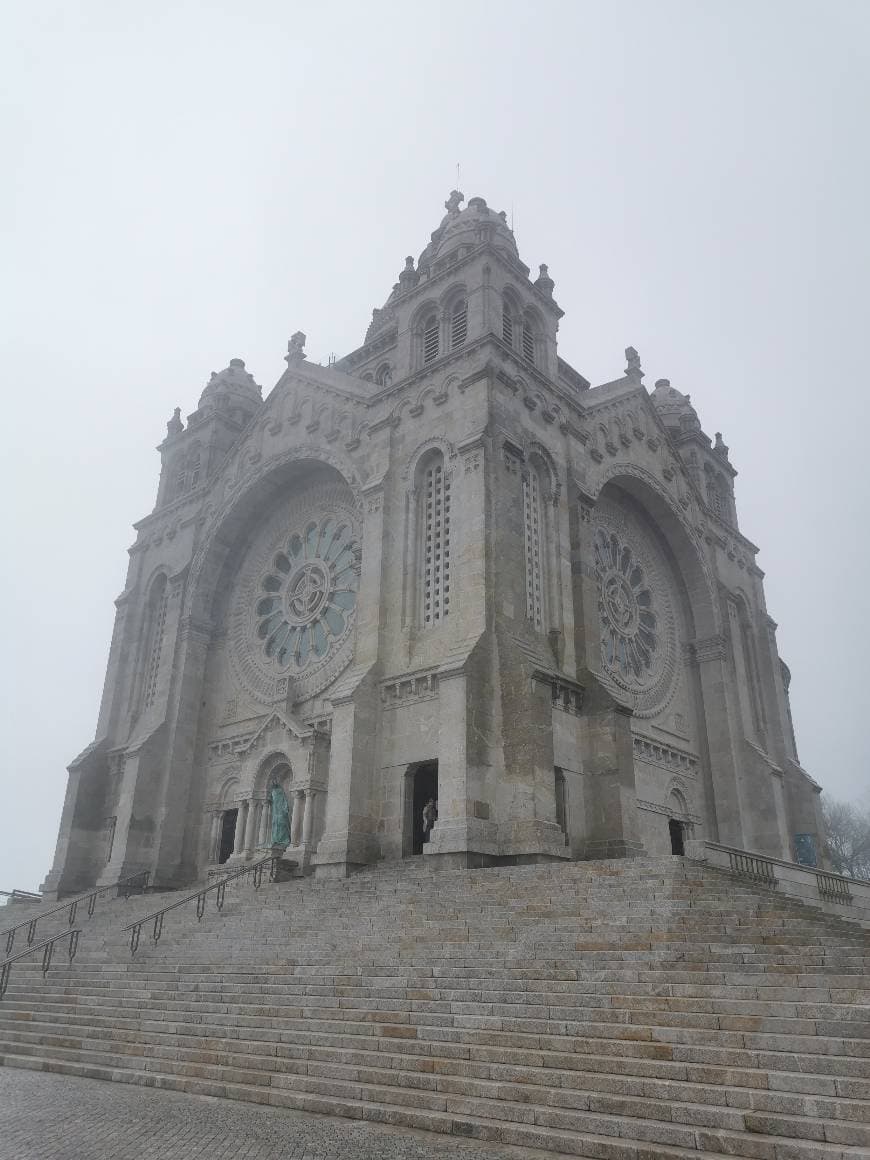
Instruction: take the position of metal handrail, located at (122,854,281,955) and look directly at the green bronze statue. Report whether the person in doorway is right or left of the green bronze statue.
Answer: right

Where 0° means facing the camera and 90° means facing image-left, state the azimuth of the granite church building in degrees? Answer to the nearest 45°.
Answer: approximately 45°

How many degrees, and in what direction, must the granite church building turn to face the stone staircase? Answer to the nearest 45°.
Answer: approximately 45° to its left

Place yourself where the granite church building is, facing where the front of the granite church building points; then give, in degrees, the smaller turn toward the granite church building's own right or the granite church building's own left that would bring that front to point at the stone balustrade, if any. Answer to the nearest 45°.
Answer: approximately 90° to the granite church building's own left
